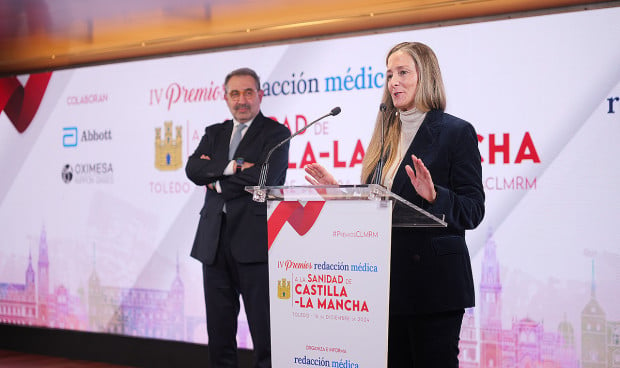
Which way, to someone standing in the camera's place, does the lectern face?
facing the viewer and to the left of the viewer

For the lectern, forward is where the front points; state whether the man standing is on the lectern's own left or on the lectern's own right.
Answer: on the lectern's own right
